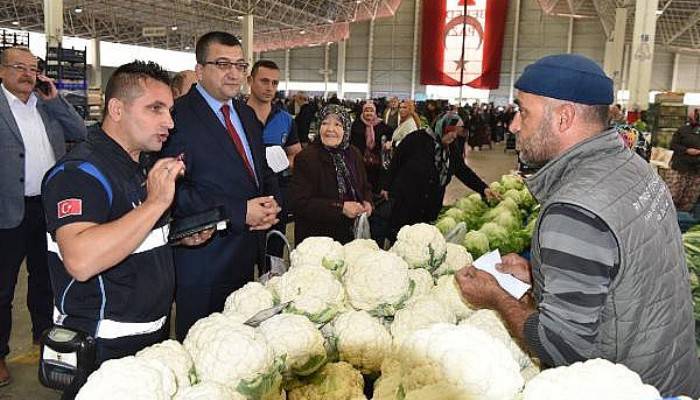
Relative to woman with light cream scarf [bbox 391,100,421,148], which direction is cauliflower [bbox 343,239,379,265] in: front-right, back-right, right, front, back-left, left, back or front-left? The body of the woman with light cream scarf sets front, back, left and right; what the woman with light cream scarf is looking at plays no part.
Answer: front-left

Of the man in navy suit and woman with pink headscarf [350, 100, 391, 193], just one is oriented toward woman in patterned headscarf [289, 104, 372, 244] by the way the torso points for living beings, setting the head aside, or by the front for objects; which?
the woman with pink headscarf

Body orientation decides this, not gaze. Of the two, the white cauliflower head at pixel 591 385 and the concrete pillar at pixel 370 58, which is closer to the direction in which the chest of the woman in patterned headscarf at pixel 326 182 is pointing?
the white cauliflower head

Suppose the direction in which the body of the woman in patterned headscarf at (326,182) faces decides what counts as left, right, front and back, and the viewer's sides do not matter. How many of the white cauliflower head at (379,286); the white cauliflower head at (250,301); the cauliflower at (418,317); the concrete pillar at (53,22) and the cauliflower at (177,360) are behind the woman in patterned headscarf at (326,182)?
1

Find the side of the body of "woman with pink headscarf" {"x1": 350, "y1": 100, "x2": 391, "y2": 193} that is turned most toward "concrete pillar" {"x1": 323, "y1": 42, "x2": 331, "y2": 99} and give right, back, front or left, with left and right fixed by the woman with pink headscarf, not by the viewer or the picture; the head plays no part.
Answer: back

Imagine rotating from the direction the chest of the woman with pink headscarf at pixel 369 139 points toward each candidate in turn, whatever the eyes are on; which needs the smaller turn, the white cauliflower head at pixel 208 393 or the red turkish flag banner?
the white cauliflower head

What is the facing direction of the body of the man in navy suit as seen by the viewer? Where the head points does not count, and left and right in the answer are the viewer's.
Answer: facing the viewer and to the right of the viewer

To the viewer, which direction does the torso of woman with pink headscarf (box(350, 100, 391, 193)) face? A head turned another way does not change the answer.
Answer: toward the camera

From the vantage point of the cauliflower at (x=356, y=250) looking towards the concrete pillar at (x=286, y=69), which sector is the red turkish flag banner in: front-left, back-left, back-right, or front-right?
front-right

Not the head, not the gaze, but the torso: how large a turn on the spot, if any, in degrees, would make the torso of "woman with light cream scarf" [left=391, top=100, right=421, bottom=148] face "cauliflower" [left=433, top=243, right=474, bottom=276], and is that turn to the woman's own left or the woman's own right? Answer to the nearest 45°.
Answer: approximately 45° to the woman's own left

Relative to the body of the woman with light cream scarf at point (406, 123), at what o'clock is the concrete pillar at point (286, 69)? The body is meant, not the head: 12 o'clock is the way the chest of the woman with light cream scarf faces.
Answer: The concrete pillar is roughly at 4 o'clock from the woman with light cream scarf.

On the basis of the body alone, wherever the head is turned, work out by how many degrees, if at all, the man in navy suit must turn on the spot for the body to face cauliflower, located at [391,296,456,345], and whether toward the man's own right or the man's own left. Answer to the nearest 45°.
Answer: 0° — they already face it

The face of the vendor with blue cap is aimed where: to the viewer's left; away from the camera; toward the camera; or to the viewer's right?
to the viewer's left

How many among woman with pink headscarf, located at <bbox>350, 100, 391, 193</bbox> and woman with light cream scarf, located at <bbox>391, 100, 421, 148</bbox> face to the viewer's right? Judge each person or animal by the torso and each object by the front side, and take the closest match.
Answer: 0

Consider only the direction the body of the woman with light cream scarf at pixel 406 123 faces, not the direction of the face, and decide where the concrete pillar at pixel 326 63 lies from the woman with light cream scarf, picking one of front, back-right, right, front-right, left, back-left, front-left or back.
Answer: back-right

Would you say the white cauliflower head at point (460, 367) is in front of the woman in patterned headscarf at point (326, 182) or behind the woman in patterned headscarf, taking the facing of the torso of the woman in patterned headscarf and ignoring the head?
in front

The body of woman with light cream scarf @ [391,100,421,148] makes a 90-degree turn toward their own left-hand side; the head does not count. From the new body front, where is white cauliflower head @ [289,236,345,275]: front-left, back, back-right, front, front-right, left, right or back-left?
front-right
